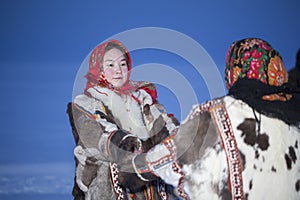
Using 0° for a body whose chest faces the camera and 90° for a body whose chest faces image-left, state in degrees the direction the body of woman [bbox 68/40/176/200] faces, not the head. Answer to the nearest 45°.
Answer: approximately 315°

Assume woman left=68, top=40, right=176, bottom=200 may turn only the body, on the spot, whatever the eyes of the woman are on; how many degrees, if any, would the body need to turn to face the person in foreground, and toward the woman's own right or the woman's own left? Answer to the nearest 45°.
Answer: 0° — they already face them
